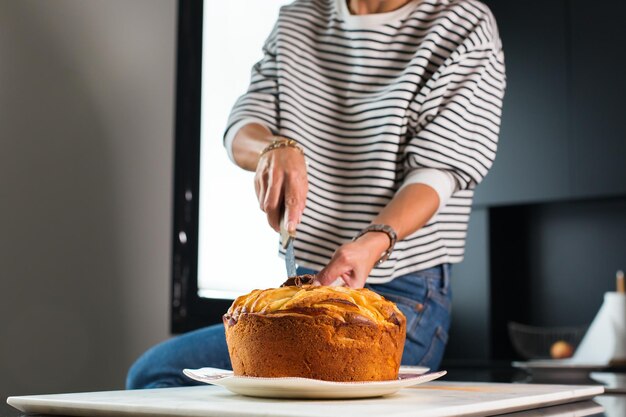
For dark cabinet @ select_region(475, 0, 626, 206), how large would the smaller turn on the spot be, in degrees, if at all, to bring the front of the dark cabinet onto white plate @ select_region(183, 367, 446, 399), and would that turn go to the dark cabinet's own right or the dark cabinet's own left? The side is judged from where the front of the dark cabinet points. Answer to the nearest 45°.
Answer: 0° — it already faces it

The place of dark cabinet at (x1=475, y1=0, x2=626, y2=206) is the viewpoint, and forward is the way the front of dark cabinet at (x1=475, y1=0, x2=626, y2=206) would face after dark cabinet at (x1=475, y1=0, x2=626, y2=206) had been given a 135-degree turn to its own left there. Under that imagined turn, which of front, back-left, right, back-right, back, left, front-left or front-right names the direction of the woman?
back-right

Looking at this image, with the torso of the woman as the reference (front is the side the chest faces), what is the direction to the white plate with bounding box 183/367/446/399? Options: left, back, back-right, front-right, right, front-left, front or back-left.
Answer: front-left

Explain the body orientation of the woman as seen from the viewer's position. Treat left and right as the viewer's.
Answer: facing the viewer and to the left of the viewer

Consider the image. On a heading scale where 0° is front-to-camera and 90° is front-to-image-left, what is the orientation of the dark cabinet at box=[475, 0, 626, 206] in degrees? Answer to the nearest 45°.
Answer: approximately 0°

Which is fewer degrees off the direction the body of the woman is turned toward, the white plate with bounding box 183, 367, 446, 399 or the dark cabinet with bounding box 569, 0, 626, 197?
the white plate

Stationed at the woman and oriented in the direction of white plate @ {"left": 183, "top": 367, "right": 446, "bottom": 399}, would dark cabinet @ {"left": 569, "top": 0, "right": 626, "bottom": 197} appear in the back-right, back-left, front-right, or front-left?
back-left
